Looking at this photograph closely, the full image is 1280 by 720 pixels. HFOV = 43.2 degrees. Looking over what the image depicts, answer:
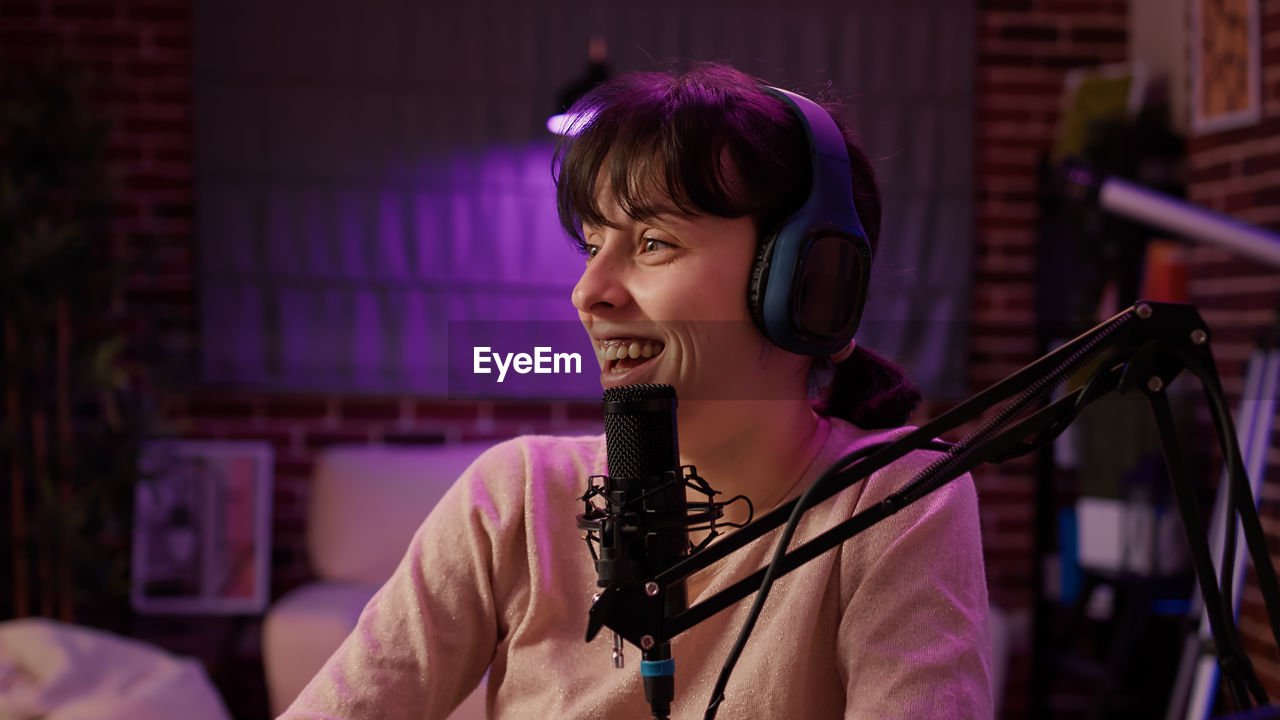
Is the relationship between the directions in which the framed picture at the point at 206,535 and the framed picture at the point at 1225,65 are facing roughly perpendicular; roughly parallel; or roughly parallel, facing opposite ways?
roughly perpendicular

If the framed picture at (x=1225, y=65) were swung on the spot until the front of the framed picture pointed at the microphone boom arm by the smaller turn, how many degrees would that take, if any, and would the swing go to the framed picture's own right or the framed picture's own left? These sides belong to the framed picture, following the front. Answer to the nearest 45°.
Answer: approximately 45° to the framed picture's own left

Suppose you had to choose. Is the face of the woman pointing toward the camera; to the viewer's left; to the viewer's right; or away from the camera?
to the viewer's left

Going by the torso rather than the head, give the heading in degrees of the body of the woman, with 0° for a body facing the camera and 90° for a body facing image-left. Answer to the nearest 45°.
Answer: approximately 45°

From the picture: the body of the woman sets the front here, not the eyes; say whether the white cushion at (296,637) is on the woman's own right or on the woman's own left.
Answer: on the woman's own right

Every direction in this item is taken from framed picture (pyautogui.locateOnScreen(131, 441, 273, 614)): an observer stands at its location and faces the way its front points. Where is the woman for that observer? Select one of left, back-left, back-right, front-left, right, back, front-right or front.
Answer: front

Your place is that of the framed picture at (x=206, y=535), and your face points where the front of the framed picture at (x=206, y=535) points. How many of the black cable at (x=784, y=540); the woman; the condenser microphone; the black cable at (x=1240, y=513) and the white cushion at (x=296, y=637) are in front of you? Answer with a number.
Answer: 5

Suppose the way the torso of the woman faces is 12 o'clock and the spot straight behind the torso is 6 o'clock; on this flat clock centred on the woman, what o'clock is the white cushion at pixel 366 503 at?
The white cushion is roughly at 4 o'clock from the woman.

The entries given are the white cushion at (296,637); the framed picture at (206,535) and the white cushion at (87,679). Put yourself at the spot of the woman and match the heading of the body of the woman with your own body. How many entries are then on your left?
0

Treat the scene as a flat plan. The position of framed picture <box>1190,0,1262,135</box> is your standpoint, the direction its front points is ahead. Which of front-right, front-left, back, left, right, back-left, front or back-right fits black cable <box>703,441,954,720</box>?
front-left

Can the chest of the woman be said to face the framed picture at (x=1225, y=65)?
no

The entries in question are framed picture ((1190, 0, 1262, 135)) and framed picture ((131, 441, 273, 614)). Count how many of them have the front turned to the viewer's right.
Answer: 0

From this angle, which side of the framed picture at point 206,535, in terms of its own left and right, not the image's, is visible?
front

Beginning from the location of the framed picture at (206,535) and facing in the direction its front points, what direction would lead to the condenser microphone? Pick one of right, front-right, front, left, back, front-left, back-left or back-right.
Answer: front
